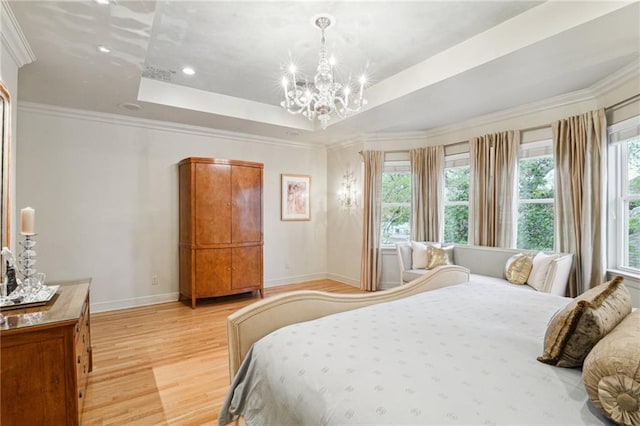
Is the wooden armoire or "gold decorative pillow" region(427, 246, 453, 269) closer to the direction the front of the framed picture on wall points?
the gold decorative pillow

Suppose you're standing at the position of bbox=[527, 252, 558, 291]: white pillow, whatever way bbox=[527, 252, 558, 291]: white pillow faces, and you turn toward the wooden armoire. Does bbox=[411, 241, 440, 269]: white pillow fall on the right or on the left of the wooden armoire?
right

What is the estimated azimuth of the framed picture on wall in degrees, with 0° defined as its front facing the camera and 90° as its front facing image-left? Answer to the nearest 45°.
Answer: approximately 315°

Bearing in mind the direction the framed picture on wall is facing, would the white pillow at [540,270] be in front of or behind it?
in front

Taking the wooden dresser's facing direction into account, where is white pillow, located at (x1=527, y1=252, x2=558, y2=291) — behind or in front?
in front

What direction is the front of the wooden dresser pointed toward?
to the viewer's right
